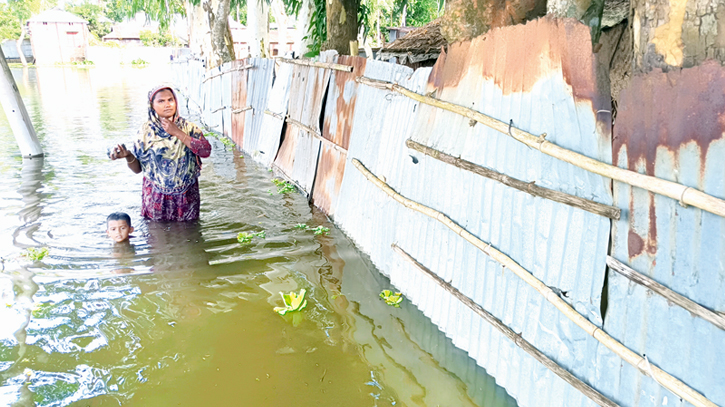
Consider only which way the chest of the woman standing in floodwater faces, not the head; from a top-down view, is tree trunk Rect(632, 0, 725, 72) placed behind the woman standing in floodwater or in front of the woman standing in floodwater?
in front

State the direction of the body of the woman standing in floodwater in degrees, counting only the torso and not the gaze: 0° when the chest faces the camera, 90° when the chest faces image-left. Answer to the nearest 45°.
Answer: approximately 0°

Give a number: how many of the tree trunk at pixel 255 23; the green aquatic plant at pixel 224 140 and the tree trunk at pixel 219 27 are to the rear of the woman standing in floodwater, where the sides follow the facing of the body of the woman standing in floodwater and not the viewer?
3

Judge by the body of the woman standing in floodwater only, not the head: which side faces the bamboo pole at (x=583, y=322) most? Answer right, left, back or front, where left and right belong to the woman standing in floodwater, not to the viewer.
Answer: front

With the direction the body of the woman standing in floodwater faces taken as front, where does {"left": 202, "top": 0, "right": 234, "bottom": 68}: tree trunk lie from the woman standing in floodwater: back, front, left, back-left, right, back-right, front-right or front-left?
back

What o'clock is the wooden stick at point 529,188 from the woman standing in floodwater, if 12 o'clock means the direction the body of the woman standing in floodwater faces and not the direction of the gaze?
The wooden stick is roughly at 11 o'clock from the woman standing in floodwater.

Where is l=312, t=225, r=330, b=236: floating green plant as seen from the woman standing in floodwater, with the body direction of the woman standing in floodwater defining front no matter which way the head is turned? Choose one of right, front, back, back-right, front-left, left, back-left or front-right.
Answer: left

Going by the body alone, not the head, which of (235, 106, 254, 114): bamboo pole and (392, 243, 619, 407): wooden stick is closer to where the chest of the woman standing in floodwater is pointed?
the wooden stick

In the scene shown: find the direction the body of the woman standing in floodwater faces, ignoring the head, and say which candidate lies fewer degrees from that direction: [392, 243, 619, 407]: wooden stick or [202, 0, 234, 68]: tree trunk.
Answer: the wooden stick

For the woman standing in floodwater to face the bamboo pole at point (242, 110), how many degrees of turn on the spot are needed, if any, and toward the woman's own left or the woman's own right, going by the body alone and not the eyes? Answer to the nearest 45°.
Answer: approximately 180°

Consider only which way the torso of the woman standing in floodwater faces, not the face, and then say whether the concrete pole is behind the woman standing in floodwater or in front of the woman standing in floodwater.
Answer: behind

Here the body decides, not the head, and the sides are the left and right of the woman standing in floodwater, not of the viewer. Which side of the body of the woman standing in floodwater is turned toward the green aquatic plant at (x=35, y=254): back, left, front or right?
right

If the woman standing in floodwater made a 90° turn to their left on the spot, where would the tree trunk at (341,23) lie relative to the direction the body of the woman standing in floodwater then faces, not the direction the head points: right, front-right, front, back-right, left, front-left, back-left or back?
front-left

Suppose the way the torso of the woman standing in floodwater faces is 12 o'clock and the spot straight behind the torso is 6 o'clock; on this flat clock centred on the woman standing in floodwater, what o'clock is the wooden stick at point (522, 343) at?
The wooden stick is roughly at 11 o'clock from the woman standing in floodwater.
